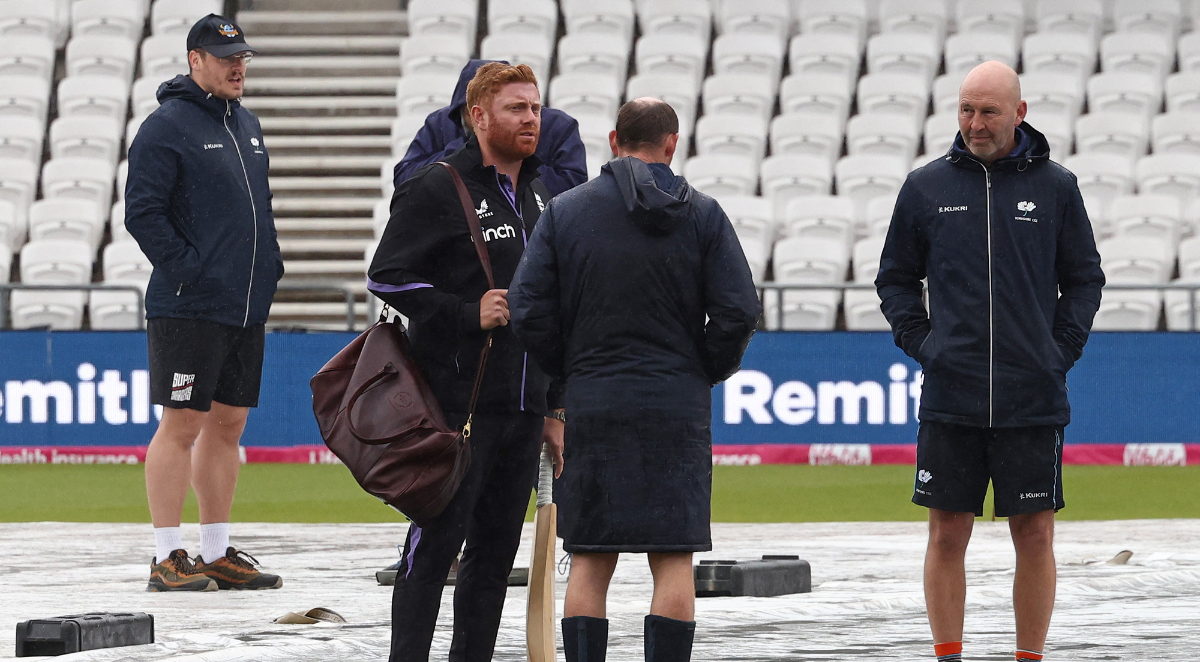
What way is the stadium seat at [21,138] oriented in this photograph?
toward the camera

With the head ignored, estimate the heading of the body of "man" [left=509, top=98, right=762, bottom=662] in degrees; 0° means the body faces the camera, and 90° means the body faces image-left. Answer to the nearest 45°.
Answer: approximately 180°

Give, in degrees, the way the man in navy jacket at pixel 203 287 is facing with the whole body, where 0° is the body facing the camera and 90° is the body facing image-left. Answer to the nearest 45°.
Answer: approximately 315°

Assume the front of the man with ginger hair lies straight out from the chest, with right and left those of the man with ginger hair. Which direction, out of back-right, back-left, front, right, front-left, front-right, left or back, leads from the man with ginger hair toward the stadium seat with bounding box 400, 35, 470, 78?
back-left

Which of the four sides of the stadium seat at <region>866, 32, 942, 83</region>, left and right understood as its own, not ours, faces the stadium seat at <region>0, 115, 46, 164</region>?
right

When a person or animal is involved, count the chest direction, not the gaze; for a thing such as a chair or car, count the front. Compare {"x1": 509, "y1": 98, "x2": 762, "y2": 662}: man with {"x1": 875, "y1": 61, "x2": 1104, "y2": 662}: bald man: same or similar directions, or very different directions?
very different directions

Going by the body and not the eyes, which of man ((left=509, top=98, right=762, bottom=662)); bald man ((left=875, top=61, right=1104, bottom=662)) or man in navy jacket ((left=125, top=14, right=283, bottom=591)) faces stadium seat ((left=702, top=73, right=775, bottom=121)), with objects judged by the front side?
the man

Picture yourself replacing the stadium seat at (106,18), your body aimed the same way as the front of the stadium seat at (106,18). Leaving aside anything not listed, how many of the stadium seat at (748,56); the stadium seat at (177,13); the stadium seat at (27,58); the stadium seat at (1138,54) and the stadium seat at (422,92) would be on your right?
1

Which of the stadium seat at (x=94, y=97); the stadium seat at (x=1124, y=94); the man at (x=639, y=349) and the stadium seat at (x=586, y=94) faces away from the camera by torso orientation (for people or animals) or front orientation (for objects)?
the man

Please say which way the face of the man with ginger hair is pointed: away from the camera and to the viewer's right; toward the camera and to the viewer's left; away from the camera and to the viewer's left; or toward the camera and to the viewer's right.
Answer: toward the camera and to the viewer's right

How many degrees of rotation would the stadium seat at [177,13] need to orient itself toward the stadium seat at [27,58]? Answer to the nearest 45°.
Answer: approximately 90° to its right

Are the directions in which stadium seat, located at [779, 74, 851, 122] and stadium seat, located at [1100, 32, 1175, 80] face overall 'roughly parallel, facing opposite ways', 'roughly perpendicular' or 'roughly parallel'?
roughly parallel

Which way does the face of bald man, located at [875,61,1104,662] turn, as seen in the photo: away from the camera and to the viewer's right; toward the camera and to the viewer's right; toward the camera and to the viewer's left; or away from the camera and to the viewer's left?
toward the camera and to the viewer's left

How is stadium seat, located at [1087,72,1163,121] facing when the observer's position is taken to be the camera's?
facing the viewer

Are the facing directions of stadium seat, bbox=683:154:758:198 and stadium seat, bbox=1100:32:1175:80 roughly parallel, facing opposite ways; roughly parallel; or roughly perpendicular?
roughly parallel

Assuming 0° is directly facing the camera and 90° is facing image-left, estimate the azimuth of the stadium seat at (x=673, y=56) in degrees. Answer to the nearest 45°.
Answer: approximately 0°

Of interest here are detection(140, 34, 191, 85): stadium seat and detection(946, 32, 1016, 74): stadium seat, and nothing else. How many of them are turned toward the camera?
2
